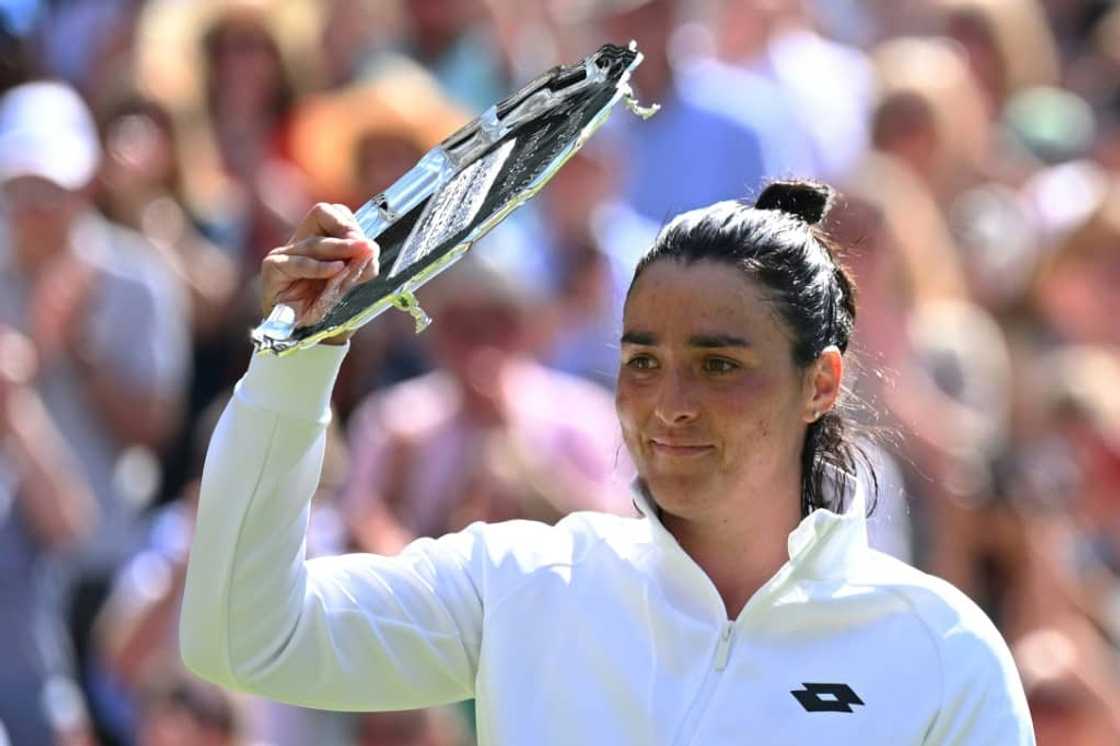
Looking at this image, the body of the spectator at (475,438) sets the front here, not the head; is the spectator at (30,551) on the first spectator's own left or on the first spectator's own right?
on the first spectator's own right

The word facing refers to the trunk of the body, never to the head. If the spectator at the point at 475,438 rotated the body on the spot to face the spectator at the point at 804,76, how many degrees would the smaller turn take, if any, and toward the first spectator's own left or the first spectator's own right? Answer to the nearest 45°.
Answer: approximately 135° to the first spectator's own left

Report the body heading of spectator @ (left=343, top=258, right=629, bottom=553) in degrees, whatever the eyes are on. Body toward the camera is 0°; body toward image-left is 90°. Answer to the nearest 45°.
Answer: approximately 0°

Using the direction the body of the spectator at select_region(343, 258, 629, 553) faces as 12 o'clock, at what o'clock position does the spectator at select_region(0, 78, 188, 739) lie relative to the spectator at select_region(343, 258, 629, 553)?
the spectator at select_region(0, 78, 188, 739) is roughly at 3 o'clock from the spectator at select_region(343, 258, 629, 553).

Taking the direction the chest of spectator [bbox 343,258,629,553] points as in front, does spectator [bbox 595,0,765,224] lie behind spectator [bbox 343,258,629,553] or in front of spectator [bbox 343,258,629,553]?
behind
